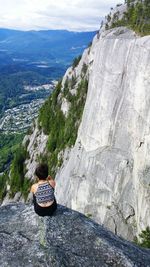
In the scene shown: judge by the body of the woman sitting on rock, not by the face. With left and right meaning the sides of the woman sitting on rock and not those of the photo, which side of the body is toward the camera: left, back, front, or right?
back
